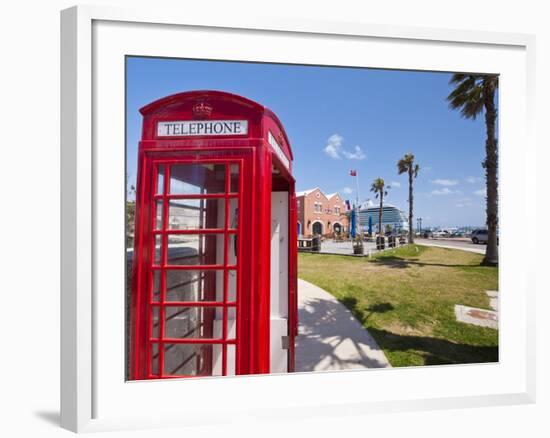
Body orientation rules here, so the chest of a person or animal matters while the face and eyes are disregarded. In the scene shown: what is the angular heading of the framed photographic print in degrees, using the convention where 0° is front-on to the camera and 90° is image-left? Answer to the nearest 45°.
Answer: approximately 315°
